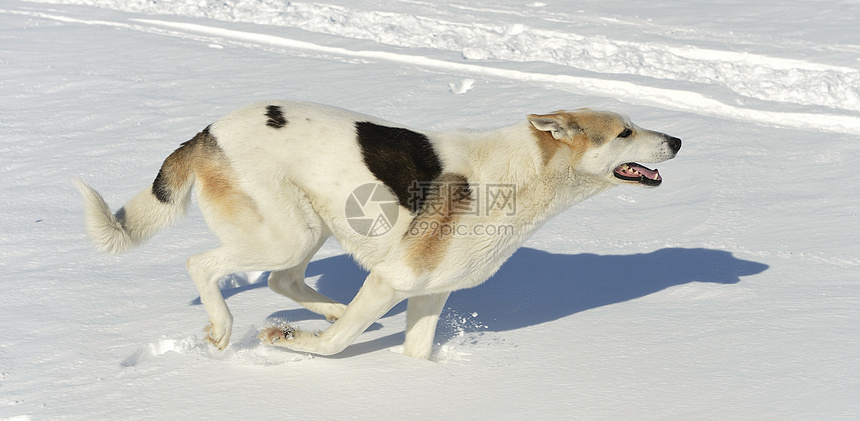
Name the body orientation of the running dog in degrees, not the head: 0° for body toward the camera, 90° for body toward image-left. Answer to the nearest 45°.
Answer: approximately 270°
